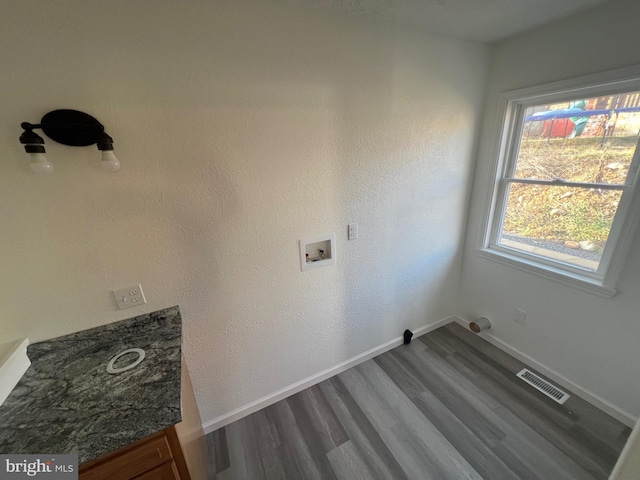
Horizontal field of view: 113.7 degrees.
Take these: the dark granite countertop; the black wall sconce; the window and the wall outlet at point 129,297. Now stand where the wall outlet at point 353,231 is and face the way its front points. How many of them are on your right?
3

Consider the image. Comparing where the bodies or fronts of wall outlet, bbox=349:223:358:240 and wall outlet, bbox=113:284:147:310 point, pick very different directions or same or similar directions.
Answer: same or similar directions

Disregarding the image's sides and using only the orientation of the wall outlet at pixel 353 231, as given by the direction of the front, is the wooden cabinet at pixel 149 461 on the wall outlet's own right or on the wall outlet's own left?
on the wall outlet's own right

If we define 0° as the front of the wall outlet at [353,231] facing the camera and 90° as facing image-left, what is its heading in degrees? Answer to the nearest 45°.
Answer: approximately 315°

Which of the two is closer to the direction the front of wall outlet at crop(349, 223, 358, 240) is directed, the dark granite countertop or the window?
the window

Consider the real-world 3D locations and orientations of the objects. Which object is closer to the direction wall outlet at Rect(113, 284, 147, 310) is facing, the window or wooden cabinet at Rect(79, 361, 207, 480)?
the wooden cabinet

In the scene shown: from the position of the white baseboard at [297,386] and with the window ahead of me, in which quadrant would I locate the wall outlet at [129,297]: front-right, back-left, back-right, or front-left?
back-right

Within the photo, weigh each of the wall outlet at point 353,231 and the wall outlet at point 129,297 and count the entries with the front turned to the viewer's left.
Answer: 0

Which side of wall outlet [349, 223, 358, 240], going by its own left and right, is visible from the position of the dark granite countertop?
right

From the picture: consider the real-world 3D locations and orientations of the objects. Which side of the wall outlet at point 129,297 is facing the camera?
front

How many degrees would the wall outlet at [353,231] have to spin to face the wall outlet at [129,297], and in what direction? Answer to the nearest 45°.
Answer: approximately 90° to its right
